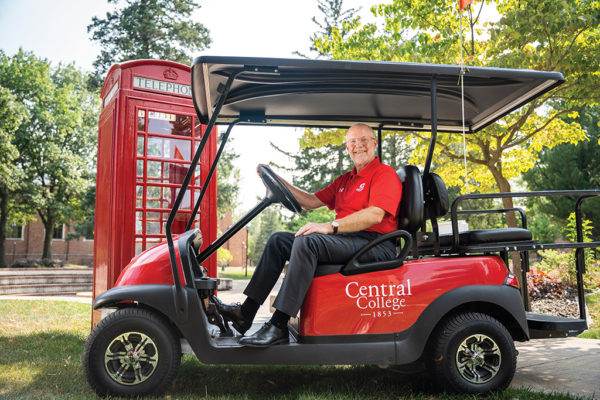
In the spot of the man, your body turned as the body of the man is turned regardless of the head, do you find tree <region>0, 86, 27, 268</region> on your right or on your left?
on your right

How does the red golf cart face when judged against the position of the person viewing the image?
facing to the left of the viewer

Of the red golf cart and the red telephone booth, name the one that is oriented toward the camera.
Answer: the red telephone booth

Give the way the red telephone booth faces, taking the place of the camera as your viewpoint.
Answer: facing the viewer

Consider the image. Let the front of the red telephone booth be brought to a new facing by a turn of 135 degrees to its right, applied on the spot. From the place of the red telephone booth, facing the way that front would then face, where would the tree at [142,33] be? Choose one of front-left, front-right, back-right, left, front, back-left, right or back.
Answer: front-right

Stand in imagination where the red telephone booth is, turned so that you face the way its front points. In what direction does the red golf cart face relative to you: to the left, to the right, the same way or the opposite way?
to the right

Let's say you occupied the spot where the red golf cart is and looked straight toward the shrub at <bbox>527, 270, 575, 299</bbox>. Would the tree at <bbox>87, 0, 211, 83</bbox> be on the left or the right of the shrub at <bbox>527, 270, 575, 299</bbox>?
left

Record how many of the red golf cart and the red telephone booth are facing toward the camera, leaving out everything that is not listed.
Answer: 1

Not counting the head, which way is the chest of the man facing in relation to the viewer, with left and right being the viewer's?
facing the viewer and to the left of the viewer

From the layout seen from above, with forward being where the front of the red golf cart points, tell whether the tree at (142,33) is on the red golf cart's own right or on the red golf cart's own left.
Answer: on the red golf cart's own right

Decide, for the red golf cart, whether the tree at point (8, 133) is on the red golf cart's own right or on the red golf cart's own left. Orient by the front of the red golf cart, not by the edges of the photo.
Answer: on the red golf cart's own right

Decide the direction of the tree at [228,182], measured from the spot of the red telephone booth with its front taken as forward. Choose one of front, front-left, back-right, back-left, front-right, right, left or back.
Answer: back
